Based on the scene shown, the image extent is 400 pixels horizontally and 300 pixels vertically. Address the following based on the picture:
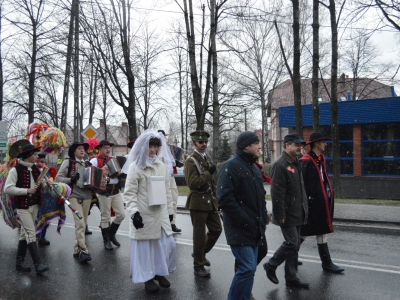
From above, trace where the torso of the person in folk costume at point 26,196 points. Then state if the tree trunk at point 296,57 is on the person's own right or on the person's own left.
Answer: on the person's own left

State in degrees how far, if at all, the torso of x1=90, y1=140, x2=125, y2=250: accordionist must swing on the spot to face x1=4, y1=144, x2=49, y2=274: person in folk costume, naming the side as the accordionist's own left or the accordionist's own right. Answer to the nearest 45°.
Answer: approximately 90° to the accordionist's own right

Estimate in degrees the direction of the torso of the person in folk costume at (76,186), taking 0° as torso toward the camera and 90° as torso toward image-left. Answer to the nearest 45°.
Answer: approximately 315°

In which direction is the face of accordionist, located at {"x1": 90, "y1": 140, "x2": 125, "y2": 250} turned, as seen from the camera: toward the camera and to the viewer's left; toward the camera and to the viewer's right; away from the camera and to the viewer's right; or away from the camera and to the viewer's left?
toward the camera and to the viewer's right

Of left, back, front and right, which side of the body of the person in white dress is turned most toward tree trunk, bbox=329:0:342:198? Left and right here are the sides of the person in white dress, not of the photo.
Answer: left
